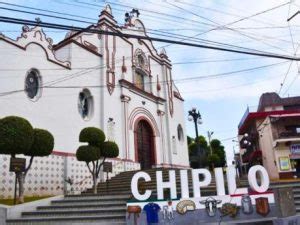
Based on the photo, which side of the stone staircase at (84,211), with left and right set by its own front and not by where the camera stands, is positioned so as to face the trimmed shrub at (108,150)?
back

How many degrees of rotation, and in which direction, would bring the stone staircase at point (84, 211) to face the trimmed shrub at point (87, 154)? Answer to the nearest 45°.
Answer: approximately 180°

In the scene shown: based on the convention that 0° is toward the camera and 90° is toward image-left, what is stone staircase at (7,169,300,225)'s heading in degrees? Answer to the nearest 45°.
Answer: approximately 0°

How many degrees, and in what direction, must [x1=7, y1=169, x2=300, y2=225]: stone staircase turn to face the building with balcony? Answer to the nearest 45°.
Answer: approximately 135° to its left

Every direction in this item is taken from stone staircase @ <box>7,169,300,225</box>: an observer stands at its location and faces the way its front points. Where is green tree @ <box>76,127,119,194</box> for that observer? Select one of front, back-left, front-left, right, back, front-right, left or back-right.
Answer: back

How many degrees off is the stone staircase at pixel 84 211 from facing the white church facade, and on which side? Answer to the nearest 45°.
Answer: approximately 180°

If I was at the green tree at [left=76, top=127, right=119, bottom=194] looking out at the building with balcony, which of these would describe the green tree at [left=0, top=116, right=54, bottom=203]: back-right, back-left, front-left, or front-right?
back-right
